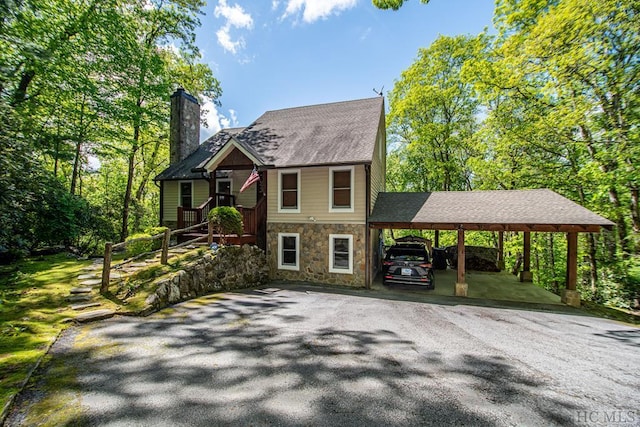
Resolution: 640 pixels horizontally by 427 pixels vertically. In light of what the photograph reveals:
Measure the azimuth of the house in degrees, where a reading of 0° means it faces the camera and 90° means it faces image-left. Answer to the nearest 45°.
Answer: approximately 0°

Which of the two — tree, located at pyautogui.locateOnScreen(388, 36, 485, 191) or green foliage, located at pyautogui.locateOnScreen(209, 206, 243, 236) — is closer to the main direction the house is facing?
the green foliage

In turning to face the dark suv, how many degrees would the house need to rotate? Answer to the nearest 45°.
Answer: approximately 45° to its left

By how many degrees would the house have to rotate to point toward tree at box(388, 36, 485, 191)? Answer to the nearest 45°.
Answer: approximately 135° to its left
